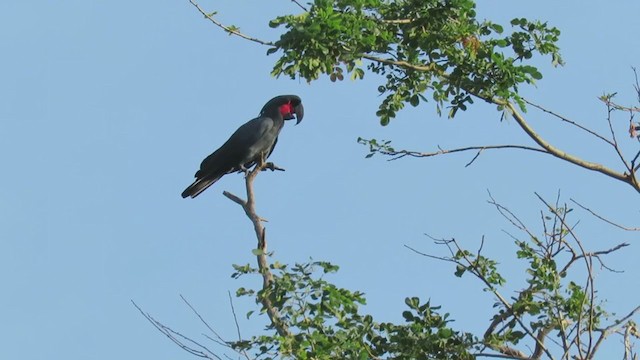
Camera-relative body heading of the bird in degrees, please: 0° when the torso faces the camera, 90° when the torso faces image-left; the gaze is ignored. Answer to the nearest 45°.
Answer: approximately 270°
